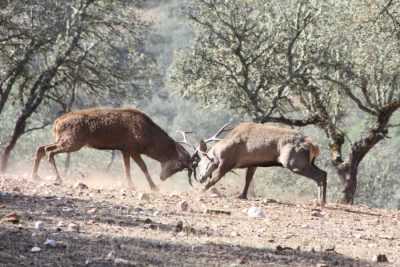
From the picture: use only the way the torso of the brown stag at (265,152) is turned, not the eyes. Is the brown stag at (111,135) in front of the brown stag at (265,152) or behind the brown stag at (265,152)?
in front

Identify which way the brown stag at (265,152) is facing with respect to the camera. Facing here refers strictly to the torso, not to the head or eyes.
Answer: to the viewer's left

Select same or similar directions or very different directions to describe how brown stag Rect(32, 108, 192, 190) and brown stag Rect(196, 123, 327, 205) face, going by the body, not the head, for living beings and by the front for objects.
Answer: very different directions

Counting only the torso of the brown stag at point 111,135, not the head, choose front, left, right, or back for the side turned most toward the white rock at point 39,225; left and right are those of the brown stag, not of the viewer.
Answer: right

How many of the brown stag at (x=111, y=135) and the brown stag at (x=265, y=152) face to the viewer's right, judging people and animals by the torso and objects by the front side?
1

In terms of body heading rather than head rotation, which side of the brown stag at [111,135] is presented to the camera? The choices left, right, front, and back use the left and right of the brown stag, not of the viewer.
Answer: right

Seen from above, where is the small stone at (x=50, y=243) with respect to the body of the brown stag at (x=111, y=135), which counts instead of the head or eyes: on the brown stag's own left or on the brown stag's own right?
on the brown stag's own right

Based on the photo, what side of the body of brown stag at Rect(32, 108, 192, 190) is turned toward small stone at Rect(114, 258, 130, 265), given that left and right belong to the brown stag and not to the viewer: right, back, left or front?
right

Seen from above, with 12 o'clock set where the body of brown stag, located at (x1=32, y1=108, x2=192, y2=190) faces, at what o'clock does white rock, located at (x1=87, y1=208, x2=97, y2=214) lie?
The white rock is roughly at 3 o'clock from the brown stag.

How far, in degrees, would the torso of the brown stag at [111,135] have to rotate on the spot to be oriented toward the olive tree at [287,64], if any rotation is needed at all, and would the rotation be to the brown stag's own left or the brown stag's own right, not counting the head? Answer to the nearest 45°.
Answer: approximately 45° to the brown stag's own left

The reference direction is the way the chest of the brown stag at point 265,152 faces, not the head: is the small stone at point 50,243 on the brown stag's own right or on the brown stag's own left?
on the brown stag's own left

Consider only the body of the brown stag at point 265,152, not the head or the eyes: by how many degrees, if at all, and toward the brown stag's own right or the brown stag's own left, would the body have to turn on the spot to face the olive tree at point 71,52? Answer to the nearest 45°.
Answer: approximately 45° to the brown stag's own right
